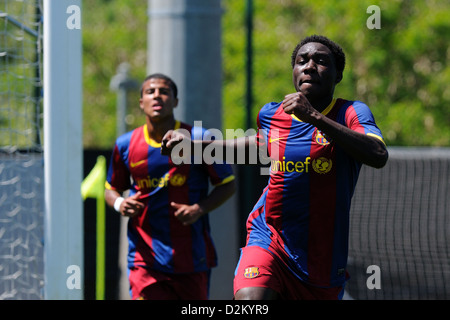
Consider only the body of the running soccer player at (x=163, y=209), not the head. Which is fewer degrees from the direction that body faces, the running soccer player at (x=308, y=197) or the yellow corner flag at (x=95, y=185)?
the running soccer player

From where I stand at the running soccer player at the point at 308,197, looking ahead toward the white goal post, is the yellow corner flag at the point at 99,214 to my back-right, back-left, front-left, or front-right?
front-right

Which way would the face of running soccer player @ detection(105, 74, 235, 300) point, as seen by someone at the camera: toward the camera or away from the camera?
toward the camera

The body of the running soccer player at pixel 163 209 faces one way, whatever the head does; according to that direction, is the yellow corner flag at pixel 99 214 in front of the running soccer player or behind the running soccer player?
behind

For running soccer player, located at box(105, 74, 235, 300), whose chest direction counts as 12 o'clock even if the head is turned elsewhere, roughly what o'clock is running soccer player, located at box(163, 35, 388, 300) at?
running soccer player, located at box(163, 35, 388, 300) is roughly at 11 o'clock from running soccer player, located at box(105, 74, 235, 300).

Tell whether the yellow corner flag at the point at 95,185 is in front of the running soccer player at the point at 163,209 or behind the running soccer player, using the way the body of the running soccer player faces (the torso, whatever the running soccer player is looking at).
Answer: behind

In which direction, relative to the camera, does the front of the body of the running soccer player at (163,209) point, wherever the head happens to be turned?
toward the camera

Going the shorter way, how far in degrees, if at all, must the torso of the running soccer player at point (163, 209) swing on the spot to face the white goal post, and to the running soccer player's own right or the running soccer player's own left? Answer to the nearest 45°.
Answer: approximately 45° to the running soccer player's own right

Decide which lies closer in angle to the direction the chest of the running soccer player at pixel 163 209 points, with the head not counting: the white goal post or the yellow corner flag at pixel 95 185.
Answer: the white goal post

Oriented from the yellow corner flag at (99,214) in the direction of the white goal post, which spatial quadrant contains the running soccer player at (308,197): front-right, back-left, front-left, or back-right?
front-left
